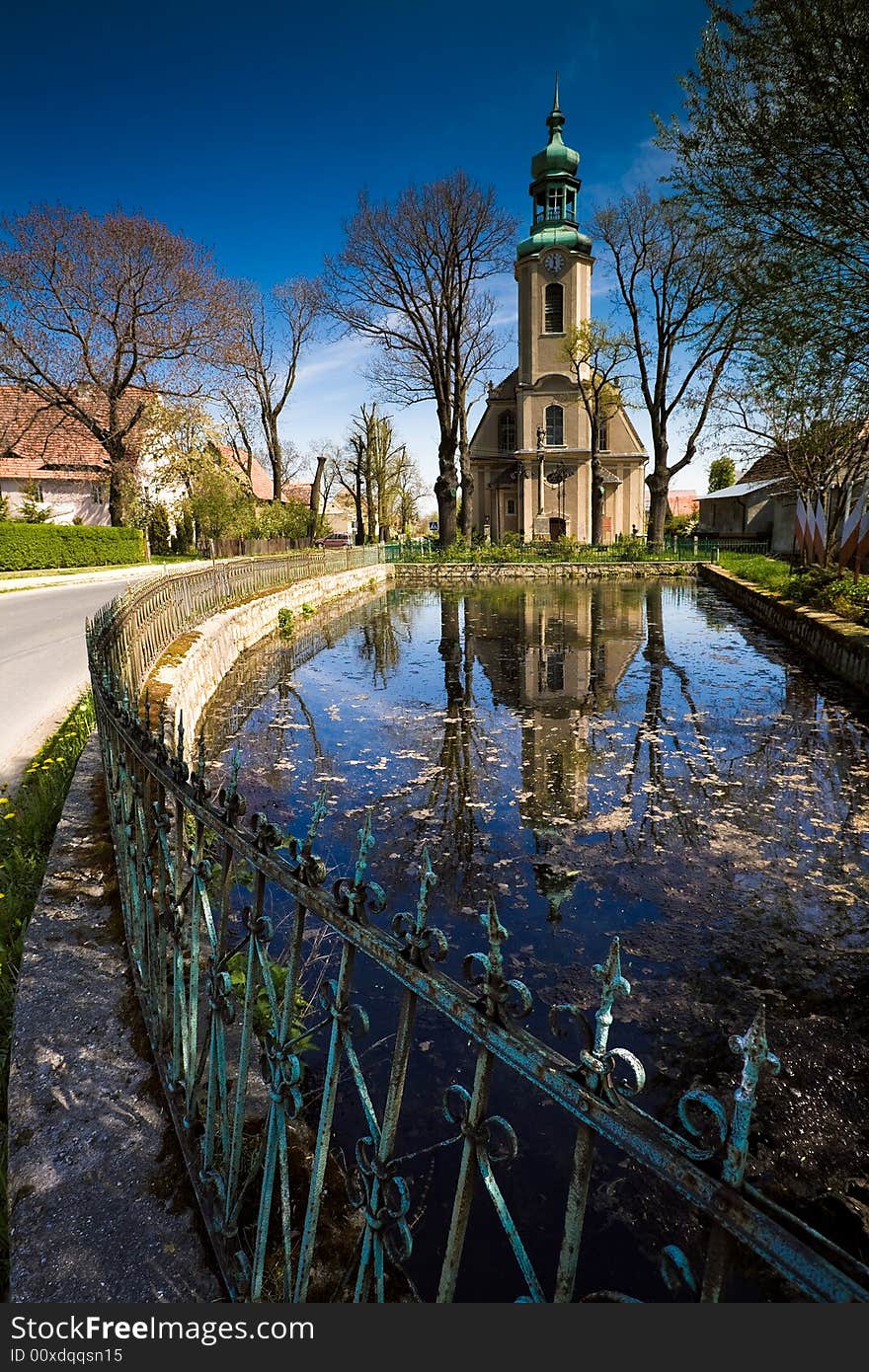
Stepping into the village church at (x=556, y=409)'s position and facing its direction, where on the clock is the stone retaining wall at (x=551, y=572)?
The stone retaining wall is roughly at 12 o'clock from the village church.

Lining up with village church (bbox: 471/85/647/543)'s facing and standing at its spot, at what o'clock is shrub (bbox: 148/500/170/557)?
The shrub is roughly at 2 o'clock from the village church.

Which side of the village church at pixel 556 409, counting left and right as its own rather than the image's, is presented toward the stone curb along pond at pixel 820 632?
front

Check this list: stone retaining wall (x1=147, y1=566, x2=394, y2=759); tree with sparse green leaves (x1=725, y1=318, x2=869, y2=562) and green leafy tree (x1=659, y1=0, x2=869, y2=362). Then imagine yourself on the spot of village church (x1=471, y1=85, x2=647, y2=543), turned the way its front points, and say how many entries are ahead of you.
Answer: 3

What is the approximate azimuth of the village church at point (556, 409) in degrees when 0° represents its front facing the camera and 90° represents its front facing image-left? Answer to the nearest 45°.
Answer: approximately 0°

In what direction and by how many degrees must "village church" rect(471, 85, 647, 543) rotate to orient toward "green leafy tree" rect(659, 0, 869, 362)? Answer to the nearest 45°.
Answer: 0° — it already faces it

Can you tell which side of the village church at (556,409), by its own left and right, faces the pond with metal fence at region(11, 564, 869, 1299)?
front

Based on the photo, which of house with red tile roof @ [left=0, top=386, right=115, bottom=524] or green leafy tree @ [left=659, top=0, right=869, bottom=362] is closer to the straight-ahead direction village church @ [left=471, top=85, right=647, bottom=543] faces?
the green leafy tree

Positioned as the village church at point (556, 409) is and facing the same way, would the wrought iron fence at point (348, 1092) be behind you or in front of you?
in front

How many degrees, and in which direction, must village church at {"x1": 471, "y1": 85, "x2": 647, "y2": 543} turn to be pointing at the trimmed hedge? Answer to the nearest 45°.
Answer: approximately 45° to its right

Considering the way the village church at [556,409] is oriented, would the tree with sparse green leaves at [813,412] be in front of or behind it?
in front

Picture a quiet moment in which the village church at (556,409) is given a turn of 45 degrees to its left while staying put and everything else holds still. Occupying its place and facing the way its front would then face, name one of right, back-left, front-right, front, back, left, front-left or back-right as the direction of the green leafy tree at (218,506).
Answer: right
